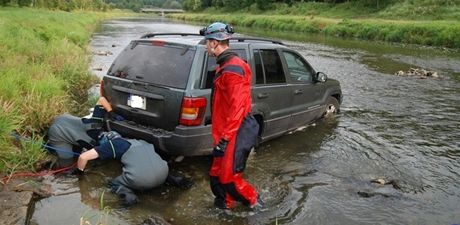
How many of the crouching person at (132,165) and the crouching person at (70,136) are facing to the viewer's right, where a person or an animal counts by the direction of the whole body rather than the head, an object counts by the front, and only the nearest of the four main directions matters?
1

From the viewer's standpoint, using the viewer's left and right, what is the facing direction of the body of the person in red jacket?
facing to the left of the viewer

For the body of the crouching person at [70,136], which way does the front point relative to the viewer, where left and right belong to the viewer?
facing to the right of the viewer

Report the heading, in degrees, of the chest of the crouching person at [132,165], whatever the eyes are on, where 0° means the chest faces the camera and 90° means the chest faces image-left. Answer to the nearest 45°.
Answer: approximately 90°

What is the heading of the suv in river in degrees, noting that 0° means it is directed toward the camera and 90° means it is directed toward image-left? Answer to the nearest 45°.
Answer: approximately 225°

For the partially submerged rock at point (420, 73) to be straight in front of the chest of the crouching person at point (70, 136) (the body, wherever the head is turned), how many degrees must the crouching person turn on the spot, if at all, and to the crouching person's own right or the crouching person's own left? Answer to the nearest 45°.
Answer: approximately 45° to the crouching person's own left

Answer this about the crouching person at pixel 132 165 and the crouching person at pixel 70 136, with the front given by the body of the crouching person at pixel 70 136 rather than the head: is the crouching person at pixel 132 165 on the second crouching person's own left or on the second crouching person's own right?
on the second crouching person's own right

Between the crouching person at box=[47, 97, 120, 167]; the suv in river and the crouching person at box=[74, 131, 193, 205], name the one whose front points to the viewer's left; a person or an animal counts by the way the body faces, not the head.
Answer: the crouching person at box=[74, 131, 193, 205]
